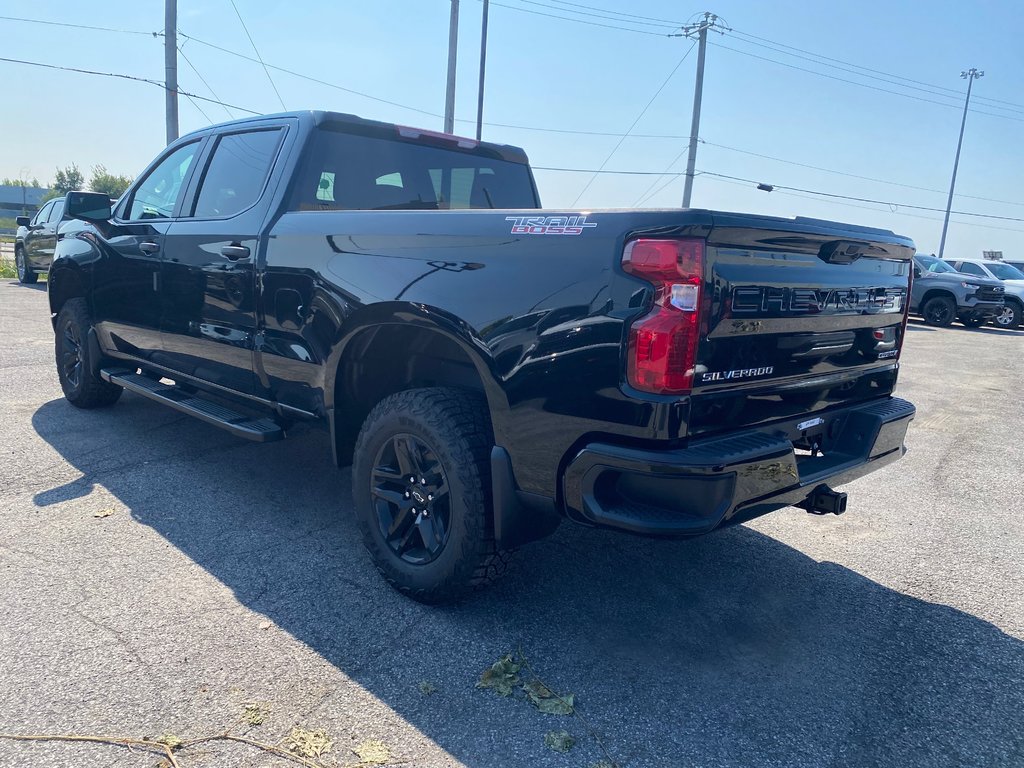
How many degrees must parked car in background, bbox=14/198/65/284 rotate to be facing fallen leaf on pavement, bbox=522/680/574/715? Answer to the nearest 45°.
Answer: approximately 45° to its left

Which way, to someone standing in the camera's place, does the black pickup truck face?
facing away from the viewer and to the left of the viewer

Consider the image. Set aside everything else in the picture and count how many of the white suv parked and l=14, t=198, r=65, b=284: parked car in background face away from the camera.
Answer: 0

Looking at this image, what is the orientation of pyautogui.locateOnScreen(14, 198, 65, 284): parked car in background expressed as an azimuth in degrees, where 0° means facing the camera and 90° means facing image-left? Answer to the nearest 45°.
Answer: approximately 45°

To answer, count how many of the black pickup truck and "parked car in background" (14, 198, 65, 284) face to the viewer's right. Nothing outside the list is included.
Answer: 0

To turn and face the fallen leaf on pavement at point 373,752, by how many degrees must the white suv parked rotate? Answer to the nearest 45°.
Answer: approximately 45° to its right

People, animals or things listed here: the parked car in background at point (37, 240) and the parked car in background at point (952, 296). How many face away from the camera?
0

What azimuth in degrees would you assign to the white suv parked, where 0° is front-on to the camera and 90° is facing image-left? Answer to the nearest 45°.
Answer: approximately 315°

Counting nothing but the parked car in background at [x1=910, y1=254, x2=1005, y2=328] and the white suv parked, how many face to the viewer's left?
0

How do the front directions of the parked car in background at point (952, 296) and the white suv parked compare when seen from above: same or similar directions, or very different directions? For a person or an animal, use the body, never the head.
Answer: same or similar directions

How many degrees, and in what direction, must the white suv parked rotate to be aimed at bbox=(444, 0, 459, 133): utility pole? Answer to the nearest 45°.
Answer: approximately 90° to its right

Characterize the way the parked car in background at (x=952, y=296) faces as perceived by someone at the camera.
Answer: facing the viewer and to the right of the viewer

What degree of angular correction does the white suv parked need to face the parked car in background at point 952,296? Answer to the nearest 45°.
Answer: approximately 90° to its right
